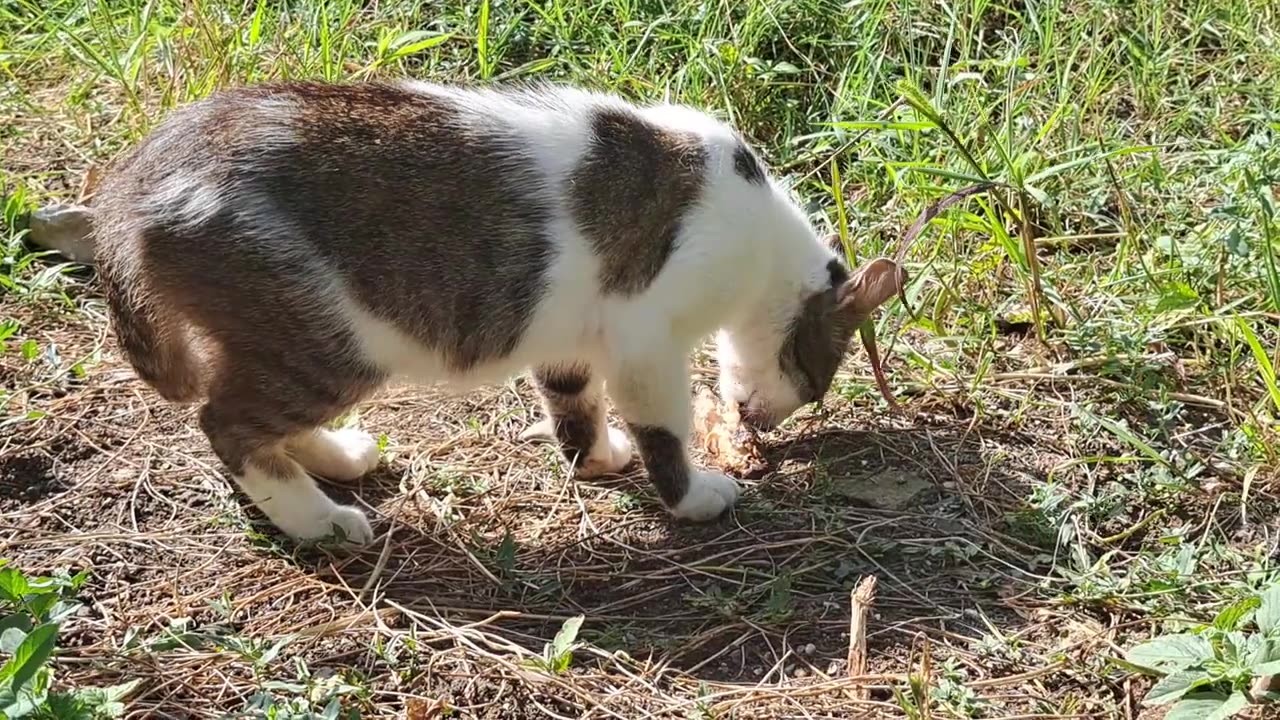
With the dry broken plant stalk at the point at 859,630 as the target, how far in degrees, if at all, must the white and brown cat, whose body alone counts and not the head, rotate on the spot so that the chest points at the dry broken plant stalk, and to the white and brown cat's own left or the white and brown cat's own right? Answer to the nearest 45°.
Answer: approximately 45° to the white and brown cat's own right

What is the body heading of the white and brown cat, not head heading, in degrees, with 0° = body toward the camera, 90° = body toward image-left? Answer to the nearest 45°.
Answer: approximately 270°

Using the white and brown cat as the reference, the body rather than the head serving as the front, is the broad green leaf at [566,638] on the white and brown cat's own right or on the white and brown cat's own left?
on the white and brown cat's own right

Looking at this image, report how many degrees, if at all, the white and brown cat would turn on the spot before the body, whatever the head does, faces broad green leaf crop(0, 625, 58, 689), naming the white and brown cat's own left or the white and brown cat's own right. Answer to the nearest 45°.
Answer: approximately 135° to the white and brown cat's own right

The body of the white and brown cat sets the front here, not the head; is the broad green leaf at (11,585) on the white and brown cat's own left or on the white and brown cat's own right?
on the white and brown cat's own right

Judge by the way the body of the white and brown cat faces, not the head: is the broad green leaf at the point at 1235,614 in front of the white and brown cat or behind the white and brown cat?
in front

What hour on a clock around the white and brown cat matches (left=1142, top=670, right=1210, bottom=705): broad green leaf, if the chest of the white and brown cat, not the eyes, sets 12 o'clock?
The broad green leaf is roughly at 1 o'clock from the white and brown cat.

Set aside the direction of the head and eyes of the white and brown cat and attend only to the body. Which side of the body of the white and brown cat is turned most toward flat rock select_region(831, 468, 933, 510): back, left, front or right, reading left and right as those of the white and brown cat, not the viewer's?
front

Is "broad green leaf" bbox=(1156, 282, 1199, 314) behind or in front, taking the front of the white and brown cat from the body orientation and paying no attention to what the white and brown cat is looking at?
in front

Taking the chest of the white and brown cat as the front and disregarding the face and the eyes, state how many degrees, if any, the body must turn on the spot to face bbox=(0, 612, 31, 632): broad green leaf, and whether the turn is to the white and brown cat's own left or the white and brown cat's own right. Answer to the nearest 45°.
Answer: approximately 135° to the white and brown cat's own right

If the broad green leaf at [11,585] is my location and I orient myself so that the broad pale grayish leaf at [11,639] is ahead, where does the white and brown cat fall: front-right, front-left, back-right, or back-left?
back-left

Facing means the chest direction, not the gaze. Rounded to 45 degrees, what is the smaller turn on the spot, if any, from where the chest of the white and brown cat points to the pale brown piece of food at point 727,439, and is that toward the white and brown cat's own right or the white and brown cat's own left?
0° — it already faces it
